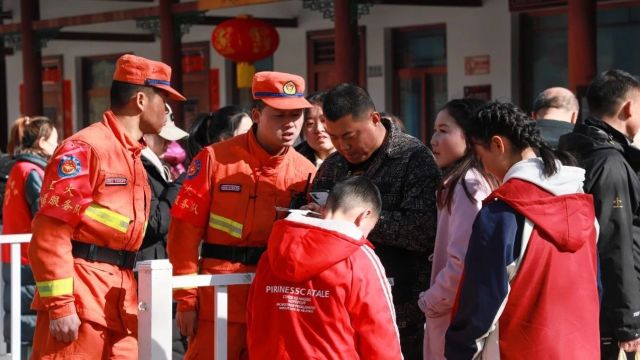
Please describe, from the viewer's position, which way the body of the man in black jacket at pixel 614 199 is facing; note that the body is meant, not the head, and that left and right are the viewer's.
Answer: facing to the right of the viewer

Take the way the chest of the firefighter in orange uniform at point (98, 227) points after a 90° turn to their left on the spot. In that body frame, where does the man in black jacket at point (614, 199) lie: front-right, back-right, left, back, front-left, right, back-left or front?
front-right

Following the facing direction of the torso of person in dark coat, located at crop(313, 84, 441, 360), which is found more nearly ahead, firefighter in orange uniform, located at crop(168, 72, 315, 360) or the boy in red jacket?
the boy in red jacket

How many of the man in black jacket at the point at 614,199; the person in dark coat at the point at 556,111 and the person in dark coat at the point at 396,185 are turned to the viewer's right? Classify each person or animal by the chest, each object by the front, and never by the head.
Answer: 1

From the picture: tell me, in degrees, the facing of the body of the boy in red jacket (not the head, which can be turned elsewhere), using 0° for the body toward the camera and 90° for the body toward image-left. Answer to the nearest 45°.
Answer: approximately 225°

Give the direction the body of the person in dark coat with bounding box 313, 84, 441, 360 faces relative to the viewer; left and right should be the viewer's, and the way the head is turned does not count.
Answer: facing the viewer and to the left of the viewer

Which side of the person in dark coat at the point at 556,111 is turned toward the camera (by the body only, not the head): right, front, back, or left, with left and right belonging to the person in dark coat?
back

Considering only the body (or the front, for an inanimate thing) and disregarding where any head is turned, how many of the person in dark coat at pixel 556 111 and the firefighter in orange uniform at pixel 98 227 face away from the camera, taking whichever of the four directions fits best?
1

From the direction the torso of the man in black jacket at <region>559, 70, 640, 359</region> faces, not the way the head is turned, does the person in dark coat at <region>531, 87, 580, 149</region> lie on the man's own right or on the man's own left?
on the man's own left

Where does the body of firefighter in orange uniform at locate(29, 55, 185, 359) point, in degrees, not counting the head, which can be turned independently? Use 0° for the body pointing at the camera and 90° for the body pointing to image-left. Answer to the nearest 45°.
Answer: approximately 315°

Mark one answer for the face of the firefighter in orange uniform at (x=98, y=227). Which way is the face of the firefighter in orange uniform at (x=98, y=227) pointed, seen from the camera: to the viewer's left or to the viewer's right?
to the viewer's right

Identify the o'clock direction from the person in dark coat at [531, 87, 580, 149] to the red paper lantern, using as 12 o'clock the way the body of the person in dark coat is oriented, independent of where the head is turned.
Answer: The red paper lantern is roughly at 11 o'clock from the person in dark coat.

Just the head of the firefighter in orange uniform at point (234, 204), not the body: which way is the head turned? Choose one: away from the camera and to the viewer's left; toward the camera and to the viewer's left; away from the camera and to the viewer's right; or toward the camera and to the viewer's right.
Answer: toward the camera and to the viewer's right

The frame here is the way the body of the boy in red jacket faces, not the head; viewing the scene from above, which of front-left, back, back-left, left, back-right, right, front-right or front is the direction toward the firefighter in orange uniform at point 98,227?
left
